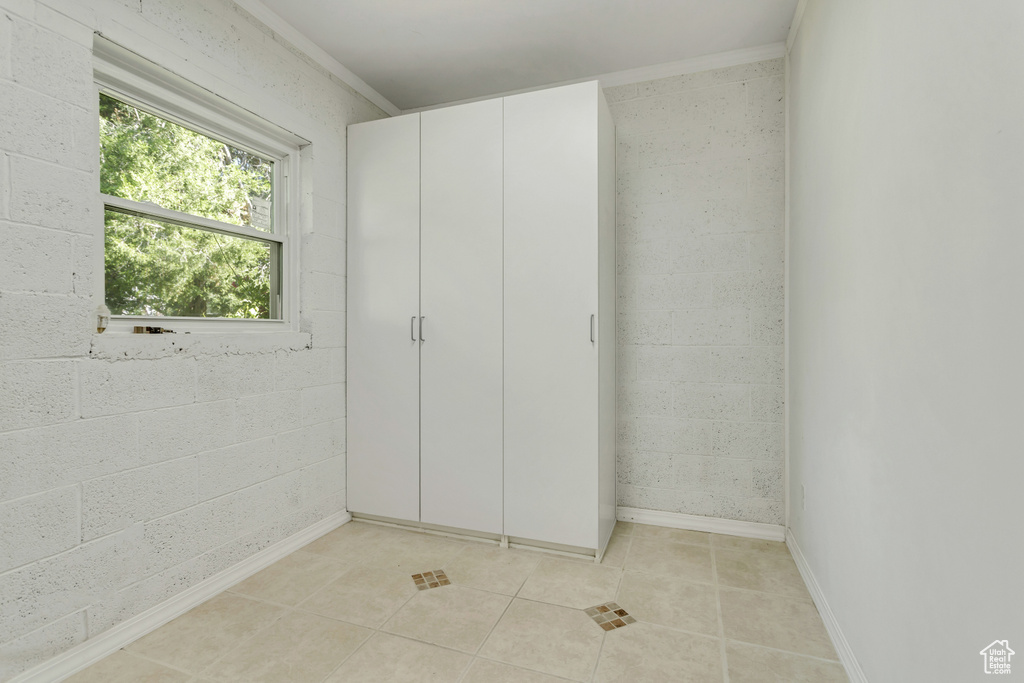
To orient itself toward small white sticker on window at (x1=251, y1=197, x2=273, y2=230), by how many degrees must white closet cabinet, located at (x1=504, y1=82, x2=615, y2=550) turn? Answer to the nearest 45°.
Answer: approximately 90° to its right

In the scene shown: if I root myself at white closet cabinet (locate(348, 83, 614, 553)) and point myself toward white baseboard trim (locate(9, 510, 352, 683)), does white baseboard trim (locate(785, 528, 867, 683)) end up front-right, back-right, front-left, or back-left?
back-left

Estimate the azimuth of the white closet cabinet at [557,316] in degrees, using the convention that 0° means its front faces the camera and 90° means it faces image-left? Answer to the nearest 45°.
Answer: approximately 0°

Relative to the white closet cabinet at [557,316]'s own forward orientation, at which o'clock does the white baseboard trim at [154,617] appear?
The white baseboard trim is roughly at 2 o'clock from the white closet cabinet.

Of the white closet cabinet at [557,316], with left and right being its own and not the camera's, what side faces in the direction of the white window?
right
